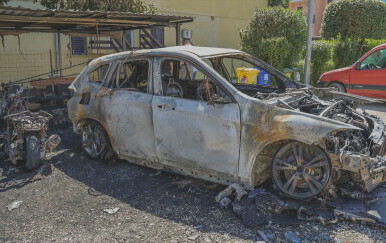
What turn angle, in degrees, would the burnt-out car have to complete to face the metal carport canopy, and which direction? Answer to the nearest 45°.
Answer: approximately 180°

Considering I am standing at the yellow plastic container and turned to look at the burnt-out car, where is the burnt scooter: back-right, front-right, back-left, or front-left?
front-right

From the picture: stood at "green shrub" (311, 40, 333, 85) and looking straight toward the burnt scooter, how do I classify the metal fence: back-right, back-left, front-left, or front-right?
front-right

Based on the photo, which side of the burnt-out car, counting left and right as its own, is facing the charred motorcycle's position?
back

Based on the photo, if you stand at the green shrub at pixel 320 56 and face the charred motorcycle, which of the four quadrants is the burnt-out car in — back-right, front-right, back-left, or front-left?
front-left

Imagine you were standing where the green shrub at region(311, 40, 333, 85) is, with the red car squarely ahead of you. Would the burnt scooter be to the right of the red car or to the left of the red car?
right

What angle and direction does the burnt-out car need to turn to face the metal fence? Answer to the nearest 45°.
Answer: approximately 180°

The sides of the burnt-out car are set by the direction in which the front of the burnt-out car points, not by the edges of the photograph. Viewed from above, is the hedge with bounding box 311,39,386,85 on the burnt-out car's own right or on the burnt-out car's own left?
on the burnt-out car's own left

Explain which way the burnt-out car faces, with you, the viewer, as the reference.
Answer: facing the viewer and to the right of the viewer

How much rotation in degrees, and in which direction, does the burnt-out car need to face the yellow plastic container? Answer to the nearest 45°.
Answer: approximately 135° to its left
